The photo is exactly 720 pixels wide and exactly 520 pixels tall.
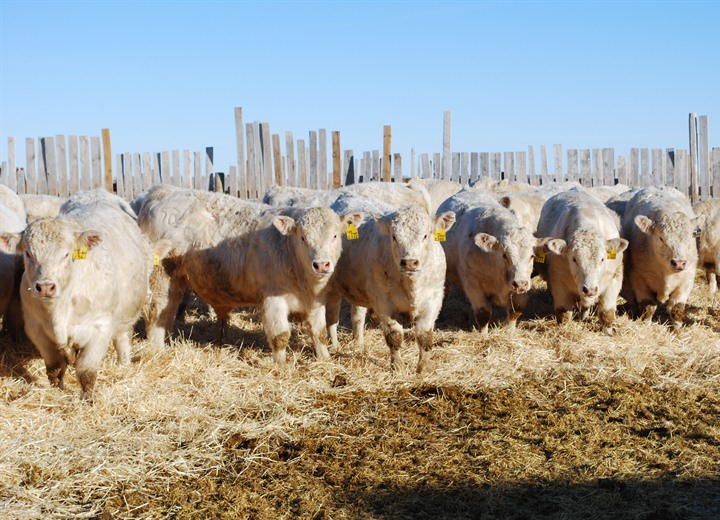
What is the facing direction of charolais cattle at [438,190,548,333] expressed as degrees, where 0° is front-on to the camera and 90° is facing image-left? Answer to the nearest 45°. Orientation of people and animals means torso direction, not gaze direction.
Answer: approximately 315°

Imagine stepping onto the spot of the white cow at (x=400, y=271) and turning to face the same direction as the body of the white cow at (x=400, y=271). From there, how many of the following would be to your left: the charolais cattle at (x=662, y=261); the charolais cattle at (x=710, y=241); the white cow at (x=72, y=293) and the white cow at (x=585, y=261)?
3

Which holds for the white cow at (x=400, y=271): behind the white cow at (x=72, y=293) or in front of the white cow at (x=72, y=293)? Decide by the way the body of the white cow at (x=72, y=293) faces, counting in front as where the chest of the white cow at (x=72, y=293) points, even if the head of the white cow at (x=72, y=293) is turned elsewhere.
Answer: behind

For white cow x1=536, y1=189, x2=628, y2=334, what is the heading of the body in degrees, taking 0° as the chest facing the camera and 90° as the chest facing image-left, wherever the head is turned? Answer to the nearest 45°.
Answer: approximately 0°

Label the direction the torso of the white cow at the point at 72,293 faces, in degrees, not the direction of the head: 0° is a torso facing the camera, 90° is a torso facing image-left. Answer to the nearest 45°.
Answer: approximately 45°

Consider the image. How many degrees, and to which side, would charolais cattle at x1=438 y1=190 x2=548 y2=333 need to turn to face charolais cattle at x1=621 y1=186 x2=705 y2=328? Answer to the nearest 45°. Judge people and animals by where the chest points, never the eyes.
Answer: approximately 45° to its left

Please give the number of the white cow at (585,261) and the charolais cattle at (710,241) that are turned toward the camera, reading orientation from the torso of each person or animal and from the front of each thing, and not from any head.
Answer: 2

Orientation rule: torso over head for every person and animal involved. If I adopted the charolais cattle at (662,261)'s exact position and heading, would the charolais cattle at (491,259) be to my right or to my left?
on my right

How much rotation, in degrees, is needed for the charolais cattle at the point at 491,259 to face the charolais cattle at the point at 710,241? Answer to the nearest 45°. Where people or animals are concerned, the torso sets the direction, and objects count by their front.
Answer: approximately 90° to its left
